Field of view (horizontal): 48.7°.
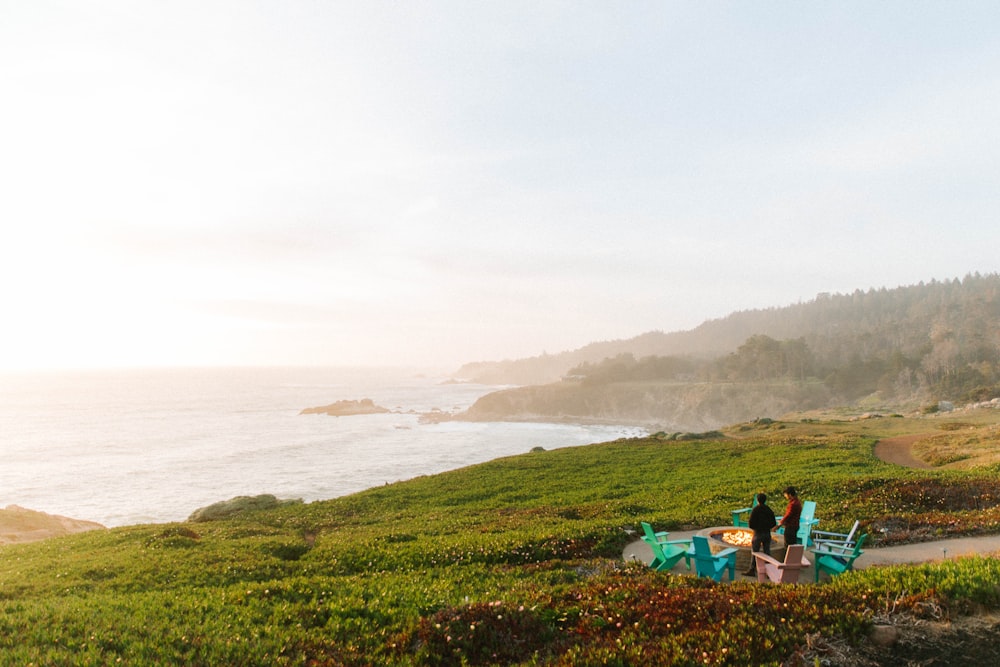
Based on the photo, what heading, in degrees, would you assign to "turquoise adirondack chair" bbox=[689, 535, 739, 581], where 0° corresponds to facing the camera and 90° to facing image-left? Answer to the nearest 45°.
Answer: approximately 225°

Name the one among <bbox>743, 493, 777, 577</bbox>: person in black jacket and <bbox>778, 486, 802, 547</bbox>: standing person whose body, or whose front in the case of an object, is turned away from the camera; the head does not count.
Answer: the person in black jacket

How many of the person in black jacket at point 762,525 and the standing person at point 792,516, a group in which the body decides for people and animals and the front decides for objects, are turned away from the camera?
1

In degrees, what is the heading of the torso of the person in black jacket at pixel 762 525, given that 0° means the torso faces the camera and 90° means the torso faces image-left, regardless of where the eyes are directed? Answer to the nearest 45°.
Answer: approximately 180°

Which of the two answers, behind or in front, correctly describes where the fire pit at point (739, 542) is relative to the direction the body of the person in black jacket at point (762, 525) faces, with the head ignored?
in front

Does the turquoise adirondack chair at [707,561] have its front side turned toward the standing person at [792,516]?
yes

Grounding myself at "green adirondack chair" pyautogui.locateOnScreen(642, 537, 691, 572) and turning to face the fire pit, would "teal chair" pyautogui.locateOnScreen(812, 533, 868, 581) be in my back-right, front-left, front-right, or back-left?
front-right

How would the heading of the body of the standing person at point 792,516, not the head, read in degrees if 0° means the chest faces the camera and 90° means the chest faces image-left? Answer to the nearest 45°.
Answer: approximately 90°
